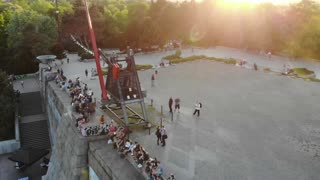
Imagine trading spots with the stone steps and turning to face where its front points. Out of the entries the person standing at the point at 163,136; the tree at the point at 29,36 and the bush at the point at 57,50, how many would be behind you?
2

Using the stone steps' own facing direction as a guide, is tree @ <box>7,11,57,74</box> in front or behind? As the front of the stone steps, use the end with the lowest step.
behind

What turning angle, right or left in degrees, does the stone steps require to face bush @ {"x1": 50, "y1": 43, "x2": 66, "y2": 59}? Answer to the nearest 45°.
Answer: approximately 180°

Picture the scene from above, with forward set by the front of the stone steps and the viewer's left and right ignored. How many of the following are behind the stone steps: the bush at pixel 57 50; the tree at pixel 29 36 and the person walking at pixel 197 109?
2

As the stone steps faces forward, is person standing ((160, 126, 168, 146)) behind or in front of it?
in front

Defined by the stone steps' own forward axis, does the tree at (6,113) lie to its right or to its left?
on its right

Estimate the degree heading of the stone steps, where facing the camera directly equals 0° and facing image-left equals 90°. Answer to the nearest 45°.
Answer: approximately 0°
